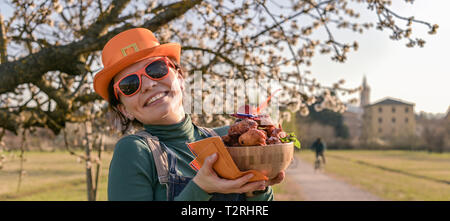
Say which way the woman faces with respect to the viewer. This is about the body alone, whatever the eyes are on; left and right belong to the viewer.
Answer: facing the viewer and to the right of the viewer
